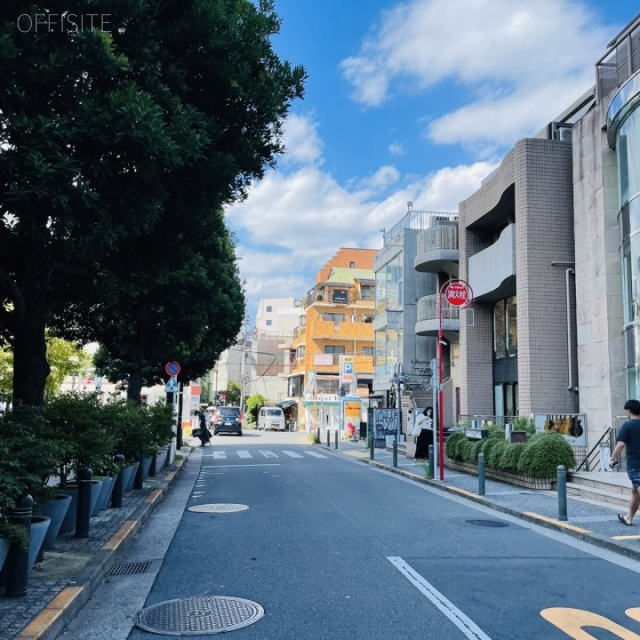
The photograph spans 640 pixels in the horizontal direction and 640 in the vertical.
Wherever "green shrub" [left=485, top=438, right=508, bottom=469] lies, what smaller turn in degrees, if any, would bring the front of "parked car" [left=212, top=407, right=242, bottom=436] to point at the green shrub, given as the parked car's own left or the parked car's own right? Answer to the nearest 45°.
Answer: approximately 180°

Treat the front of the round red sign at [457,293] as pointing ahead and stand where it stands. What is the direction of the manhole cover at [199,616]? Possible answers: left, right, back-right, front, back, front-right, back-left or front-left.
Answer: front

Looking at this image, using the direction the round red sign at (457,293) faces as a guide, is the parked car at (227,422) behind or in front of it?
behind

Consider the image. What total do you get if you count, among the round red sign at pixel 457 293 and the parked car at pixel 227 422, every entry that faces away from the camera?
1

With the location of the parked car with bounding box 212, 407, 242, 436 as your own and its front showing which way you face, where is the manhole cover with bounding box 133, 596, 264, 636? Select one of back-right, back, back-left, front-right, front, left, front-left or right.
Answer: back

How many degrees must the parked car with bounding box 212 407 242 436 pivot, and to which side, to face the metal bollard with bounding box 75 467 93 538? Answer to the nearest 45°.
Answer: approximately 180°

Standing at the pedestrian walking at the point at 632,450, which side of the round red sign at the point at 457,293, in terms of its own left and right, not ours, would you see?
front

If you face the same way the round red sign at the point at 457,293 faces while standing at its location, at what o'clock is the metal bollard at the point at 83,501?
The metal bollard is roughly at 1 o'clock from the round red sign.

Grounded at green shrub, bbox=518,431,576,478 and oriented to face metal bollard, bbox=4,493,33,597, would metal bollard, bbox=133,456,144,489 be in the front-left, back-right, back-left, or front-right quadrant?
front-right

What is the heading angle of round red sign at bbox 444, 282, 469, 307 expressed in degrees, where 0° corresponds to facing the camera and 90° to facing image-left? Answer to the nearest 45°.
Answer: approximately 0°

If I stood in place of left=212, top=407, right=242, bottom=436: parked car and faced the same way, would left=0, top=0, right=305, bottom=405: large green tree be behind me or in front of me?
behind

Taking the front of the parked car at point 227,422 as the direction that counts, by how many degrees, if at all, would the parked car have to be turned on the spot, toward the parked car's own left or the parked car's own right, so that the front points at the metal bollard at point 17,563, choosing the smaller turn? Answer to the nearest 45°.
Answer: approximately 180°
